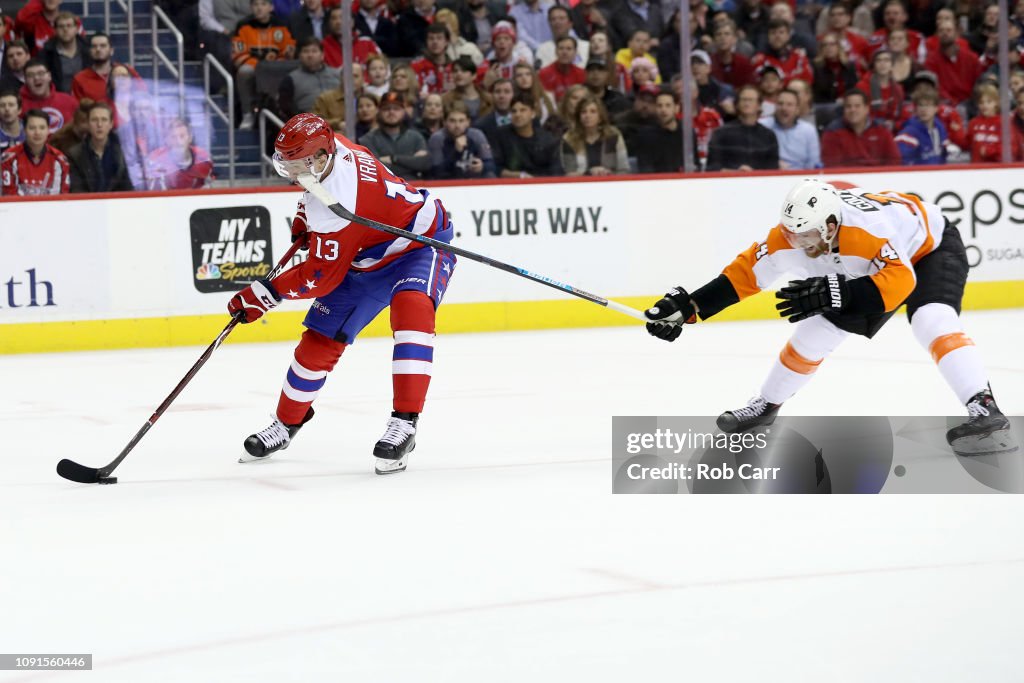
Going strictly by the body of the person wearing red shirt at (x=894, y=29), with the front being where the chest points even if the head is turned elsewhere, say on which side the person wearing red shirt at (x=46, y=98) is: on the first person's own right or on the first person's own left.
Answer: on the first person's own right

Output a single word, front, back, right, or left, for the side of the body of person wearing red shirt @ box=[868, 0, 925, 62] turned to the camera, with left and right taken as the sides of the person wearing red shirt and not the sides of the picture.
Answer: front

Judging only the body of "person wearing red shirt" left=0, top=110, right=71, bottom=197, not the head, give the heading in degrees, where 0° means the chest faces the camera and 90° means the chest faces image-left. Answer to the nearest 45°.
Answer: approximately 0°

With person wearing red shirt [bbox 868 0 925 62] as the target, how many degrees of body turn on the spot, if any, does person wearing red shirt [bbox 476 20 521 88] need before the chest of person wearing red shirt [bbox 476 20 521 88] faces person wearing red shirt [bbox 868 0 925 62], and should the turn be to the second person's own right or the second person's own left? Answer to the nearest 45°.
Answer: approximately 135° to the second person's own left

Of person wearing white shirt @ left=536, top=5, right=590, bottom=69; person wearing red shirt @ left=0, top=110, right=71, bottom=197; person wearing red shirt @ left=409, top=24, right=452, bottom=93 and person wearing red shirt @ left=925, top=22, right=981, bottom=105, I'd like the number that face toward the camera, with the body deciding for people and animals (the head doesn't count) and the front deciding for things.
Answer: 4

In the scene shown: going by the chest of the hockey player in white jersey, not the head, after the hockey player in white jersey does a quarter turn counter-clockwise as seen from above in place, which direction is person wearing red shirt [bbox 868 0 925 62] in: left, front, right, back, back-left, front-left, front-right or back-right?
back-left

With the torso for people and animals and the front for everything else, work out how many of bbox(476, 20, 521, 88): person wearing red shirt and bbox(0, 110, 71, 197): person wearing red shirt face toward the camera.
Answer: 2

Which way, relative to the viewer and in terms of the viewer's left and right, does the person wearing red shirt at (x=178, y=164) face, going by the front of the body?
facing the viewer

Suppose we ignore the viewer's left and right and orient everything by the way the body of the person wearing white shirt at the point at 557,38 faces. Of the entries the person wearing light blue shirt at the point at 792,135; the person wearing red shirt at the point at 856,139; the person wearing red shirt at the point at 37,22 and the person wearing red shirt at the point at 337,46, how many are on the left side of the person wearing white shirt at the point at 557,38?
2

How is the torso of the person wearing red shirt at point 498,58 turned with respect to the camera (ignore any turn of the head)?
toward the camera

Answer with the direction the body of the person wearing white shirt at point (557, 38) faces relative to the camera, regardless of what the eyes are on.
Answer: toward the camera

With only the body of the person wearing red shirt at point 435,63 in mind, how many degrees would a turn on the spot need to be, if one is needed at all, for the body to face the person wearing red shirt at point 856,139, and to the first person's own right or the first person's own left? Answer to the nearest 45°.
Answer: approximately 90° to the first person's own left
